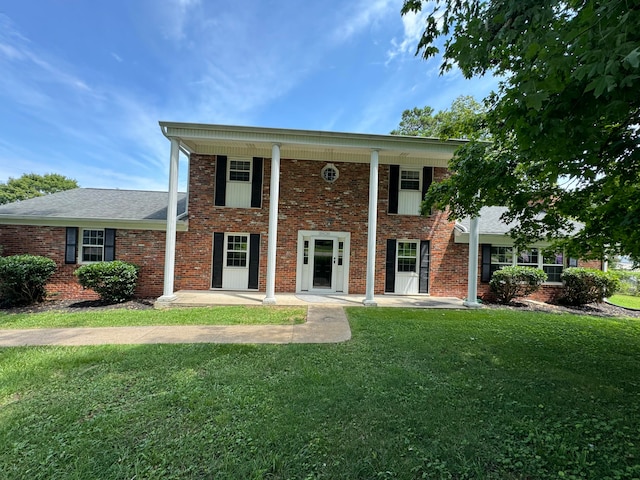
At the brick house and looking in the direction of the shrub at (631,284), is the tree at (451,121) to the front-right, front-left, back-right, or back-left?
front-left

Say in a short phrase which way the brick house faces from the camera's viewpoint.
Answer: facing the viewer

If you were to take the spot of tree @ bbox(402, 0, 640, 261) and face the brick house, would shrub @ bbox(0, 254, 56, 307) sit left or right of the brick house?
left

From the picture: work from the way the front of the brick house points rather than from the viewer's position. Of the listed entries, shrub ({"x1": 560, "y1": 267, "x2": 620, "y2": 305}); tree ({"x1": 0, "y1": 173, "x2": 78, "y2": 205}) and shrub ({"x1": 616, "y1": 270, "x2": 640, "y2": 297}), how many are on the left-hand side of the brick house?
2

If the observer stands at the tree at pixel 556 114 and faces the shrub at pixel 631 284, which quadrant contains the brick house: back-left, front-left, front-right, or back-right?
front-left

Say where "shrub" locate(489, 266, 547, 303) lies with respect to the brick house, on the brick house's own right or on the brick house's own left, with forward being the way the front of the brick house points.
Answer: on the brick house's own left

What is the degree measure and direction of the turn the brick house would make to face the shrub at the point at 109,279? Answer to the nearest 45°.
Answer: approximately 90° to its right

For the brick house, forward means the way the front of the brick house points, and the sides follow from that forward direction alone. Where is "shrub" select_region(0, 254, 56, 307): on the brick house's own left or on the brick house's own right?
on the brick house's own right

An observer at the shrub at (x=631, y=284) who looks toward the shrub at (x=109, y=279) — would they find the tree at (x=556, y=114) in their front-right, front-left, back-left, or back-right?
front-left

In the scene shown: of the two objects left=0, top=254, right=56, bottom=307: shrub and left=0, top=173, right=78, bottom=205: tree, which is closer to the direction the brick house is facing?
the shrub

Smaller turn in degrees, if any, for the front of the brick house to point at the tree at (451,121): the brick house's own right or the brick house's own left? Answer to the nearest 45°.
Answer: approximately 135° to the brick house's own left

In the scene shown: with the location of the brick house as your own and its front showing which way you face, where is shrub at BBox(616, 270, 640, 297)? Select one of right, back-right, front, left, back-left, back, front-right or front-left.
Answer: left

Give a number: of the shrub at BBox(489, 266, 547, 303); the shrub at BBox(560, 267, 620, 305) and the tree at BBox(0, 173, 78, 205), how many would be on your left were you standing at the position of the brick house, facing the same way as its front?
2

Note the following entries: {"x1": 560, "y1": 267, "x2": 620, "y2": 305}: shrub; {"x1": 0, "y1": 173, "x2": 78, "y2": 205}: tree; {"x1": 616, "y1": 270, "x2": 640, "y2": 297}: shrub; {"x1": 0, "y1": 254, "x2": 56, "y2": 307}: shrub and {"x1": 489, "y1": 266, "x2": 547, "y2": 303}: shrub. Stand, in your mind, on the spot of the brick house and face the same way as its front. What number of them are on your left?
3

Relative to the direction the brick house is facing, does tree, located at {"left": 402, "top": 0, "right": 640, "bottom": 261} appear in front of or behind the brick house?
in front

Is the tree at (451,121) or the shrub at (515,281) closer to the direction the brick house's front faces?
the shrub
